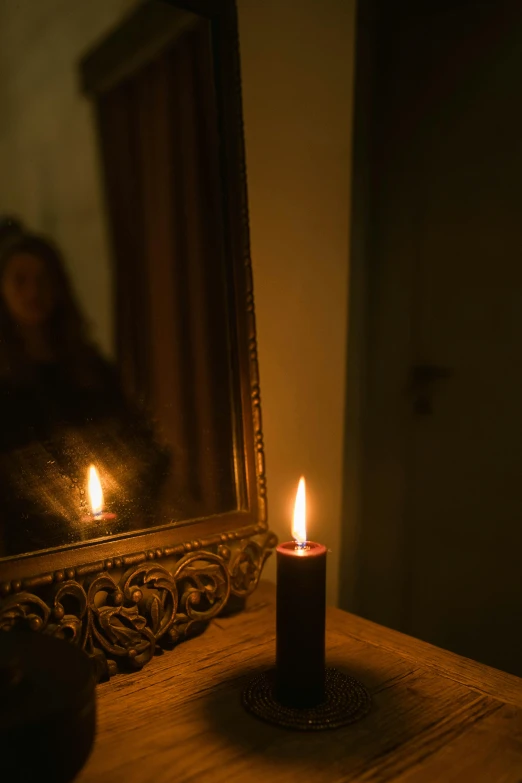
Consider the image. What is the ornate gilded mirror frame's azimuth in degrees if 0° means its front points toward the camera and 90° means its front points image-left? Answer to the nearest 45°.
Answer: approximately 315°
